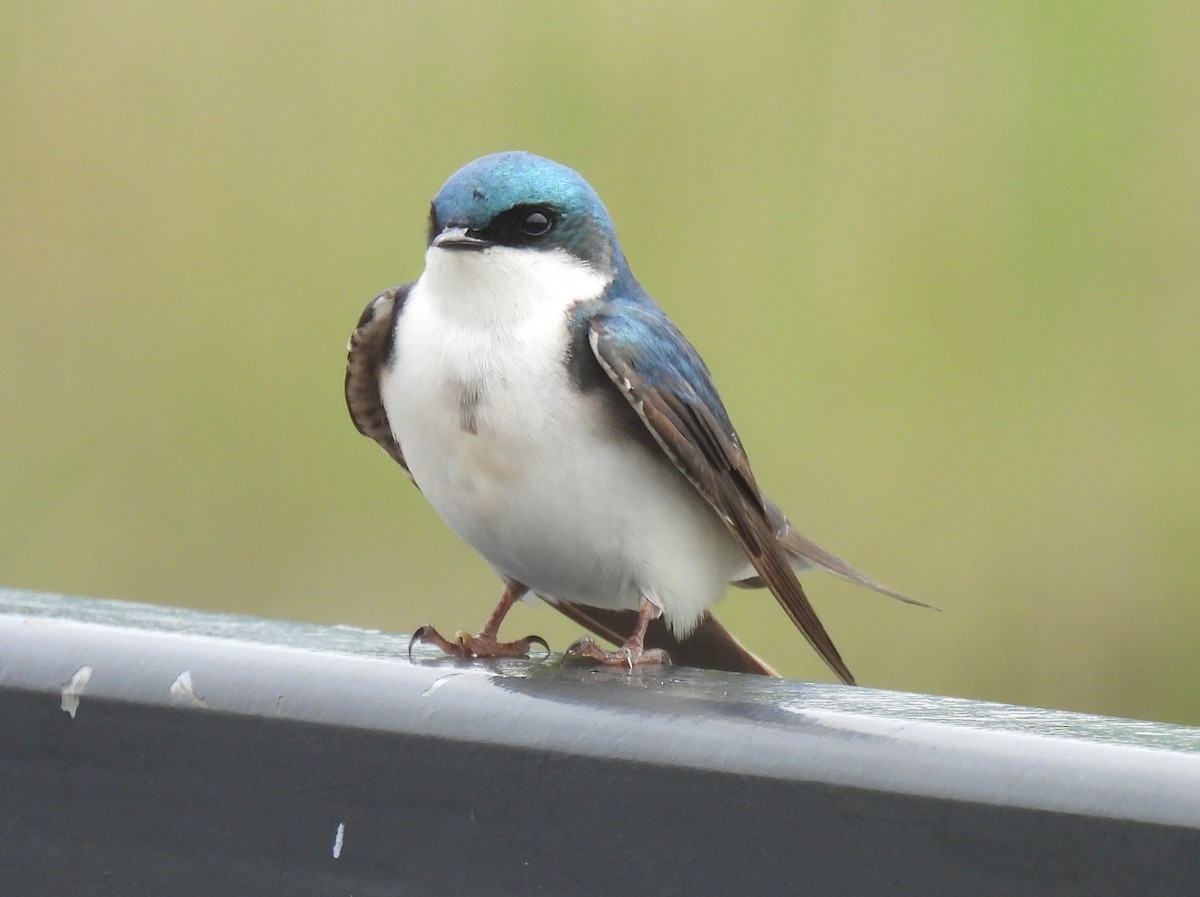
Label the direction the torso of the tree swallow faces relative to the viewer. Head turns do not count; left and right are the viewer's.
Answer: facing the viewer and to the left of the viewer
